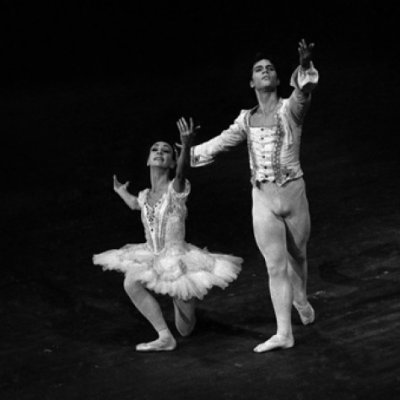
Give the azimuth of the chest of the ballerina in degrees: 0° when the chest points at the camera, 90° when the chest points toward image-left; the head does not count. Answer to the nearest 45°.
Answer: approximately 45°
